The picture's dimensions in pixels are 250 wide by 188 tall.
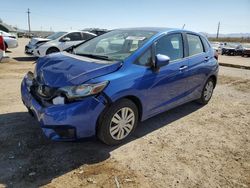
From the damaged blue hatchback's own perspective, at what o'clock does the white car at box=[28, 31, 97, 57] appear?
The white car is roughly at 4 o'clock from the damaged blue hatchback.

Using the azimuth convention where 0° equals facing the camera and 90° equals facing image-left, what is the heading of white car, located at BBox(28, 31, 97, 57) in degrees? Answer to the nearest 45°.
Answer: approximately 45°

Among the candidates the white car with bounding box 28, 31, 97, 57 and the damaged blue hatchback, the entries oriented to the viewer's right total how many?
0

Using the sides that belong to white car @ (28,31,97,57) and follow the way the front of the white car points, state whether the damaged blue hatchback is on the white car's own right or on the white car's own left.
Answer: on the white car's own left

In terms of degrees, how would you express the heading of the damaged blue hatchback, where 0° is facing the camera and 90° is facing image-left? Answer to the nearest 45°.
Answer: approximately 45°
